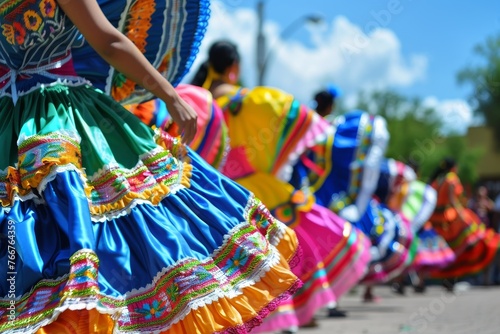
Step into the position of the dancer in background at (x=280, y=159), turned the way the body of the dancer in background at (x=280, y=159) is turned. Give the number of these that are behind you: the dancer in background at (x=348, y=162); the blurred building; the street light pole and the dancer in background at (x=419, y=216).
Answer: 0

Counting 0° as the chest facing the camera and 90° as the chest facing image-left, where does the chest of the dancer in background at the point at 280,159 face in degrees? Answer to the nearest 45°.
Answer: approximately 225°

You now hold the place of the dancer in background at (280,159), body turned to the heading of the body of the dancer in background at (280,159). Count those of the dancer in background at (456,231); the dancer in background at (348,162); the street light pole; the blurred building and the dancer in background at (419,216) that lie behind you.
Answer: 0

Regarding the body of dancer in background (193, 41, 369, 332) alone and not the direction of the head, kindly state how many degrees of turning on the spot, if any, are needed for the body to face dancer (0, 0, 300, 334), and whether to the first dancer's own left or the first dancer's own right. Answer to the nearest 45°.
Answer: approximately 135° to the first dancer's own right

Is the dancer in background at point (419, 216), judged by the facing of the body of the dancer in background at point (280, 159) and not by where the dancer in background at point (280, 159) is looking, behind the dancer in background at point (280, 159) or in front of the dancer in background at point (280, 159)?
in front

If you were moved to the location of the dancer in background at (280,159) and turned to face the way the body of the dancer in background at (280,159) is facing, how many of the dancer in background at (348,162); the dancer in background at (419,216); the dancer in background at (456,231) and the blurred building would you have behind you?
0
